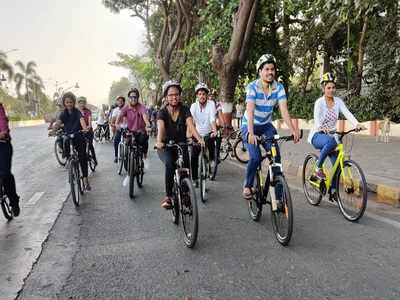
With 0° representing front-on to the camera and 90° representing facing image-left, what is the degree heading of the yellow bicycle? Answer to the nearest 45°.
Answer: approximately 315°

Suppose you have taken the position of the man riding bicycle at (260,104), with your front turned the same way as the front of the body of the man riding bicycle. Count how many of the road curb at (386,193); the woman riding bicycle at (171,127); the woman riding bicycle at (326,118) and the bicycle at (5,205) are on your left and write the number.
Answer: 2

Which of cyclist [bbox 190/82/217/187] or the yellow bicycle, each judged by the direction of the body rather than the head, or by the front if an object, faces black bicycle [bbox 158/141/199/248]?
the cyclist

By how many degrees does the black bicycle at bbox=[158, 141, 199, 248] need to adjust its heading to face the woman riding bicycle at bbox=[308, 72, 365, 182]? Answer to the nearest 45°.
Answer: approximately 135° to its left

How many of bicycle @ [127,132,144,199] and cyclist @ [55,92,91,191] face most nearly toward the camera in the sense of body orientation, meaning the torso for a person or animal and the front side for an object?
2

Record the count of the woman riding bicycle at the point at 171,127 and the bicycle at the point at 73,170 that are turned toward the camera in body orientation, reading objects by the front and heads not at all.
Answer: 2

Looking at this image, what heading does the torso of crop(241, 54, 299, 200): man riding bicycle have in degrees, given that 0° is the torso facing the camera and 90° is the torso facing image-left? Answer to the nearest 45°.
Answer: approximately 315°
